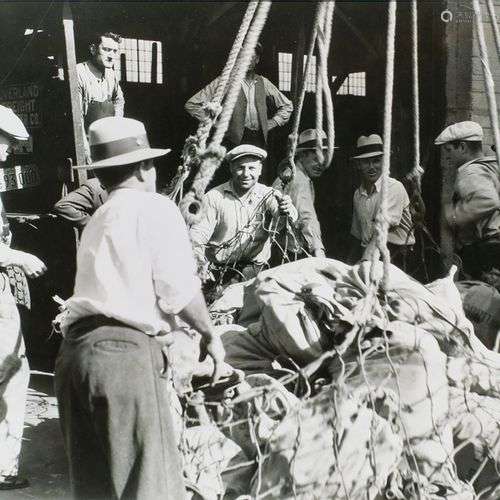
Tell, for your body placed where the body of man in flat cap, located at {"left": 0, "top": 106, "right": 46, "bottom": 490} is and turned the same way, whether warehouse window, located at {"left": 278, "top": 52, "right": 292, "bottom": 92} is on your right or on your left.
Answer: on your left

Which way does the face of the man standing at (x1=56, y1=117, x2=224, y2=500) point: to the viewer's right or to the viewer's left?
to the viewer's right

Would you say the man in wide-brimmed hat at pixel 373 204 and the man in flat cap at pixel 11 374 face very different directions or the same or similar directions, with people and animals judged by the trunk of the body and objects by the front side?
very different directions

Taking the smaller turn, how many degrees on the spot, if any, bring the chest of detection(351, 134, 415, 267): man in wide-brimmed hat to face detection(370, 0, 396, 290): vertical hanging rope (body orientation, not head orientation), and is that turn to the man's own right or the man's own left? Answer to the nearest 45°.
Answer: approximately 45° to the man's own left

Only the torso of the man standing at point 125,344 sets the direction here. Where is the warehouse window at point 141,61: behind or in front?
in front

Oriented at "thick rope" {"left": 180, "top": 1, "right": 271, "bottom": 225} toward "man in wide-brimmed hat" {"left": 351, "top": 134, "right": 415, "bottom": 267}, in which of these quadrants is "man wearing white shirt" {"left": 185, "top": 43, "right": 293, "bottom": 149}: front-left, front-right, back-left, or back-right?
front-left

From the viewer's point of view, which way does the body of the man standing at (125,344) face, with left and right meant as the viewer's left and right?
facing away from the viewer and to the right of the viewer

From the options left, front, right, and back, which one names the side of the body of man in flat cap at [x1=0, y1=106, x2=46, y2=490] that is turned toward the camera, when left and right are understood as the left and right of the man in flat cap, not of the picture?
right

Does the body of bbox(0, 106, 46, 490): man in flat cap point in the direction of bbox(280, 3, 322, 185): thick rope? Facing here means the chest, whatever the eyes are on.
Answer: yes

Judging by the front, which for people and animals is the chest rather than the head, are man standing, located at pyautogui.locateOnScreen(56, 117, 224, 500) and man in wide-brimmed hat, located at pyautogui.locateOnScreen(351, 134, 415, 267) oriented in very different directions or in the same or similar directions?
very different directions

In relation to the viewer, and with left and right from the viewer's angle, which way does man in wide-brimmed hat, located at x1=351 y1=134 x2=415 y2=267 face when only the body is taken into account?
facing the viewer and to the left of the viewer

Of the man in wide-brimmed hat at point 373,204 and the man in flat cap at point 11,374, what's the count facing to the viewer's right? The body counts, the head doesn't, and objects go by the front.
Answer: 1

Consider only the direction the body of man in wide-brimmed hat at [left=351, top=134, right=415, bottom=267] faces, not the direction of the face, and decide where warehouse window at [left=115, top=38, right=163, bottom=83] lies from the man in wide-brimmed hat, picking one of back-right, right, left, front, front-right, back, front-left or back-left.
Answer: right

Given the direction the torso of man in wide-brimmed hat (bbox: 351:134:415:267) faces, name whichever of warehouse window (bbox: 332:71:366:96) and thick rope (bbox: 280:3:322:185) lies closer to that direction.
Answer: the thick rope

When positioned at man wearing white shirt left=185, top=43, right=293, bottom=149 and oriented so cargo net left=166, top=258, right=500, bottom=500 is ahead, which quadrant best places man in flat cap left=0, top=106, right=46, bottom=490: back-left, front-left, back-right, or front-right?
front-right
